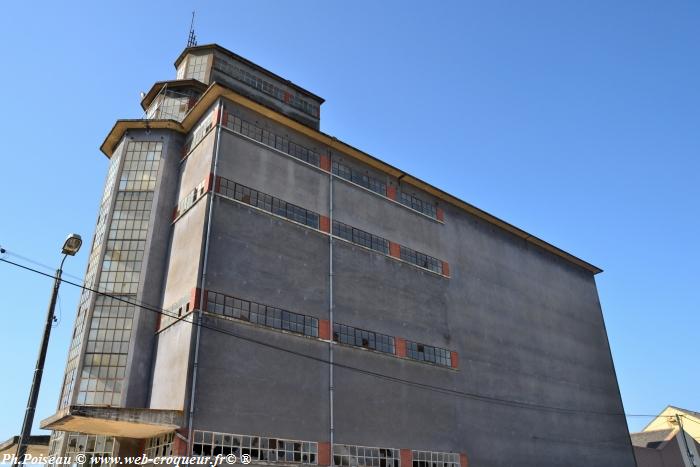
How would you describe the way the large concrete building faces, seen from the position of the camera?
facing the viewer and to the left of the viewer

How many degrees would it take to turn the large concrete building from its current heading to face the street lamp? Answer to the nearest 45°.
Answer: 0° — it already faces it
